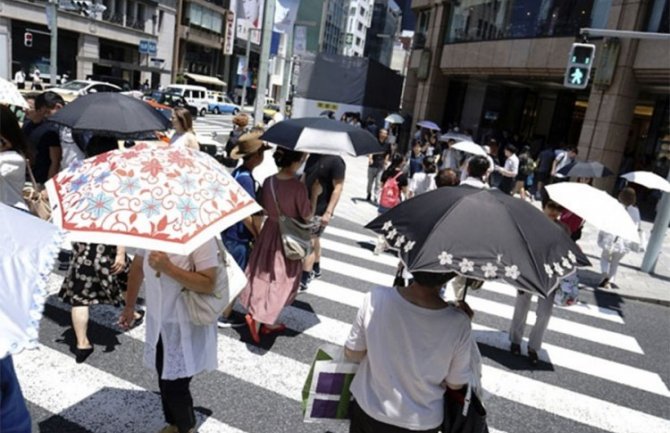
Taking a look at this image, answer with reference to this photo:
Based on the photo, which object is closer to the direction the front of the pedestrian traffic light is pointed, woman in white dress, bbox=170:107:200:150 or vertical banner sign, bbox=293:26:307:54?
the woman in white dress

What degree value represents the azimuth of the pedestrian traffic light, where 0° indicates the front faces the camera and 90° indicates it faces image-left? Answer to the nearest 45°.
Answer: approximately 0°

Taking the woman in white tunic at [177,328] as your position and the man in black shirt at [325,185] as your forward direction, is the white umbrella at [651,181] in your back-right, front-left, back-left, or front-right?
front-right

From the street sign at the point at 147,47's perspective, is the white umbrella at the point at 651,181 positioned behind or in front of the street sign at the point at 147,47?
in front

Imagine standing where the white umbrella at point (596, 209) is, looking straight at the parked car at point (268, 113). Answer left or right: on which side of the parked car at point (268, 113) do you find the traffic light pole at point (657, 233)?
right

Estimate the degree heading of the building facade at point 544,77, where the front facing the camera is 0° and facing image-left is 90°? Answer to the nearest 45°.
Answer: approximately 45°

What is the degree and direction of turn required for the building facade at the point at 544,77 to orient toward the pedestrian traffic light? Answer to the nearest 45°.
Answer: approximately 45° to its left

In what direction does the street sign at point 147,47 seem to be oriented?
toward the camera

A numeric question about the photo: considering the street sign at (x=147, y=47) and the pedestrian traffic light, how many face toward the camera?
2

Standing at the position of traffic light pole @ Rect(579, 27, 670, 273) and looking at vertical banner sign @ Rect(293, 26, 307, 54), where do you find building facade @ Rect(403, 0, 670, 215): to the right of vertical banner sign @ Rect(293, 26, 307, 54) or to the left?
right
